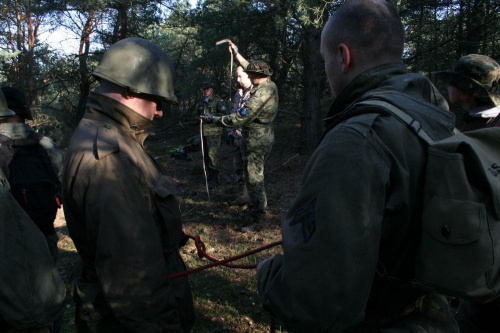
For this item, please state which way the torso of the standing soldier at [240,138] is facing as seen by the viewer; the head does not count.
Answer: to the viewer's left

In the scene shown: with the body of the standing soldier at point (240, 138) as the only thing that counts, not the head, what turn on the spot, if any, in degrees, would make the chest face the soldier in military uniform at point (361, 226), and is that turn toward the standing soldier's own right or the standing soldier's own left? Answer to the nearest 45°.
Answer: approximately 90° to the standing soldier's own left

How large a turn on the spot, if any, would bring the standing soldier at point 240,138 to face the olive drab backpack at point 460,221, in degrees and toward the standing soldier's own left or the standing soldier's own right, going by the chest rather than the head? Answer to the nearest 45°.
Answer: approximately 90° to the standing soldier's own left

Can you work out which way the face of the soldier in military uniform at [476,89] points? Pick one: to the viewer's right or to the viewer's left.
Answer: to the viewer's left

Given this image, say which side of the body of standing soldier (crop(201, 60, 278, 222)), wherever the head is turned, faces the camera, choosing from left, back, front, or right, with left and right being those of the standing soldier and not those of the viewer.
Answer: left

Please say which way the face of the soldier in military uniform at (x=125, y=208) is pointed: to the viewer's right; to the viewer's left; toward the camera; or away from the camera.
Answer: to the viewer's right

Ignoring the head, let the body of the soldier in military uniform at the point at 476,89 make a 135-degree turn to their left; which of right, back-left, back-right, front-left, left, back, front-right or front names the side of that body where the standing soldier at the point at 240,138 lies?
back

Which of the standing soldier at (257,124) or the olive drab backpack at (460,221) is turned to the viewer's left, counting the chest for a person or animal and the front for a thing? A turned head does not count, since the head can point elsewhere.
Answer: the standing soldier

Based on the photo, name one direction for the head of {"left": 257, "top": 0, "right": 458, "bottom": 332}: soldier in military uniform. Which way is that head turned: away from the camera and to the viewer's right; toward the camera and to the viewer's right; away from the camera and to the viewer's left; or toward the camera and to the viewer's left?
away from the camera and to the viewer's left

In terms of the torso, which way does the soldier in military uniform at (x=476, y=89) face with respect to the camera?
to the viewer's left

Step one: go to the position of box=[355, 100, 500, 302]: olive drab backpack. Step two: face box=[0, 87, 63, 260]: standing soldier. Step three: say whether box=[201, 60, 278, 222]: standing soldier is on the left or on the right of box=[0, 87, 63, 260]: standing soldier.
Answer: right
